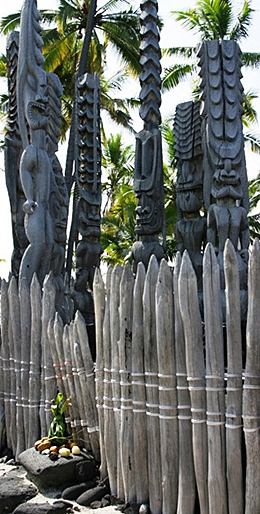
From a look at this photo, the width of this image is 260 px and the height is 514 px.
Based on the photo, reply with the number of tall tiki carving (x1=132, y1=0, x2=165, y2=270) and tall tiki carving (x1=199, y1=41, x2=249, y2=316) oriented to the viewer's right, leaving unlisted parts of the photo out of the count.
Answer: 0

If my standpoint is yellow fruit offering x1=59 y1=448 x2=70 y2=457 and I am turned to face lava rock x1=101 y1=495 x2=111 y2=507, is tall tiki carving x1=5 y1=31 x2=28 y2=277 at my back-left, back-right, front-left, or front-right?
back-left

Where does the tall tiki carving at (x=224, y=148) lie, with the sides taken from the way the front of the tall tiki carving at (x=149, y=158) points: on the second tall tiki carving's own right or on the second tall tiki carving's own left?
on the second tall tiki carving's own left

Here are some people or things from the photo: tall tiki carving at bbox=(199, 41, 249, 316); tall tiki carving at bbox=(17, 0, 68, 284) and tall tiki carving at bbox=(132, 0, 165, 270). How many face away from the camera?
0

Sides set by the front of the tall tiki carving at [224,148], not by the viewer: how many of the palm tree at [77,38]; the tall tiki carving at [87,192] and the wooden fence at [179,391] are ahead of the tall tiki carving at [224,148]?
1

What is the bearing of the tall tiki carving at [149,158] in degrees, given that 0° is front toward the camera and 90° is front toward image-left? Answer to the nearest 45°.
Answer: approximately 45°

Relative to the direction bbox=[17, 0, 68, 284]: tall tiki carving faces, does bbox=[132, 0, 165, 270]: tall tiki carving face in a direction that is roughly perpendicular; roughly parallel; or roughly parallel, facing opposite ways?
roughly perpendicular

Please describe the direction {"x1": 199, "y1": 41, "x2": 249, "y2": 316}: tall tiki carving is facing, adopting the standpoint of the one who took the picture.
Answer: facing the viewer

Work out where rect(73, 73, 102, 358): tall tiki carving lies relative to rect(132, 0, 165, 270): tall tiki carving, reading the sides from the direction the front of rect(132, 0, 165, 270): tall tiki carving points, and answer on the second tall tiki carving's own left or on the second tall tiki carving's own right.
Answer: on the second tall tiki carving's own right

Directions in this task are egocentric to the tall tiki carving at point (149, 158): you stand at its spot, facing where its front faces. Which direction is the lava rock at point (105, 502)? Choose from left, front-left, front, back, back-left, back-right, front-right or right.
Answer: front-left
